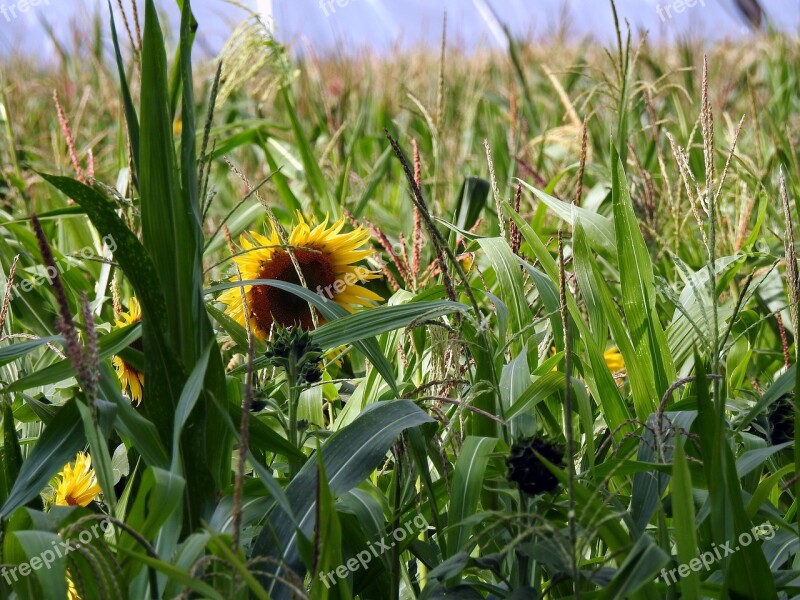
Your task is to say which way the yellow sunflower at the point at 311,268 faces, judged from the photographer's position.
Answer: facing the viewer
